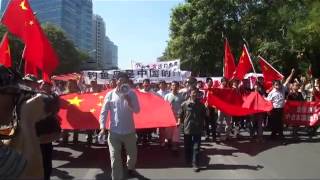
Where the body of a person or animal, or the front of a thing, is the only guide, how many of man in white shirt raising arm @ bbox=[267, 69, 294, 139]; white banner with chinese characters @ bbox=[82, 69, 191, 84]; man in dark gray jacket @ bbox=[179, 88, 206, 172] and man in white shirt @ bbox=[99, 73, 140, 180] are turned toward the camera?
4

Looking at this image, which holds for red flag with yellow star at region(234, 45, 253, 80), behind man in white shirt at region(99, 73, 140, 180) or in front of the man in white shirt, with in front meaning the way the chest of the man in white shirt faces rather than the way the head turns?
behind

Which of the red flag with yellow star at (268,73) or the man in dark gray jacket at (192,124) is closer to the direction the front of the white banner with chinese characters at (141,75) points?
the man in dark gray jacket

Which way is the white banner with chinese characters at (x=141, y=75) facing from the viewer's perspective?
toward the camera

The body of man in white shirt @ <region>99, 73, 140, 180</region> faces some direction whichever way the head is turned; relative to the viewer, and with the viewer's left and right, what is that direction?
facing the viewer

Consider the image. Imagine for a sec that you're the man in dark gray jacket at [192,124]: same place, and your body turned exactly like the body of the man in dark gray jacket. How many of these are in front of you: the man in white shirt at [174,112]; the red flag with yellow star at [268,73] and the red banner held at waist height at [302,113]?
0

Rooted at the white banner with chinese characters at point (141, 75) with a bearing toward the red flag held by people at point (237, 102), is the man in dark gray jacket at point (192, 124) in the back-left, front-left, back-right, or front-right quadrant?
front-right

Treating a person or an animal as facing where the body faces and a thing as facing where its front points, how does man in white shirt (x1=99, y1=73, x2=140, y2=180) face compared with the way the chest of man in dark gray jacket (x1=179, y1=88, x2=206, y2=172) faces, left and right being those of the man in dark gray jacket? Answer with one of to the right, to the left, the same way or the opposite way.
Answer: the same way

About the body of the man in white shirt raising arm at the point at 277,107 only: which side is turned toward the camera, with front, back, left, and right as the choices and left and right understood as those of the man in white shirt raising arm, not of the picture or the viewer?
front

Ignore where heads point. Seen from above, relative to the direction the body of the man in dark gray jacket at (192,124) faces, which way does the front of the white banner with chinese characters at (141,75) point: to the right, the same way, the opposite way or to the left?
the same way

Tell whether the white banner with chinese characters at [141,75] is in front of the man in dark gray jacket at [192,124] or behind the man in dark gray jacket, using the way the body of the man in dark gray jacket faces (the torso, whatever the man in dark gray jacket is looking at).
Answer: behind

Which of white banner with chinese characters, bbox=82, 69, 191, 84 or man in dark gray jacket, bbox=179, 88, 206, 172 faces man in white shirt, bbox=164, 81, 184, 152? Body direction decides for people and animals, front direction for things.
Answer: the white banner with chinese characters
